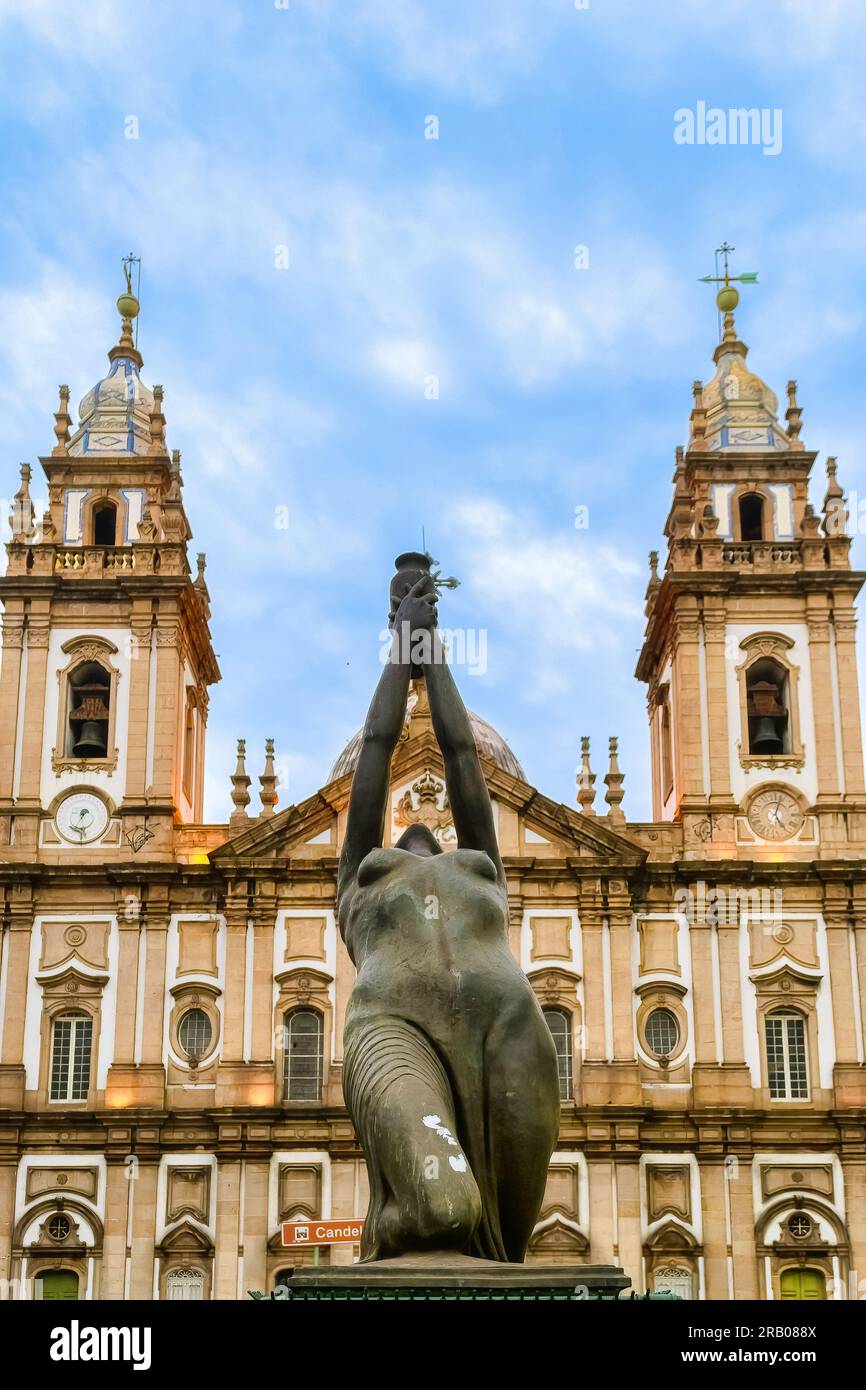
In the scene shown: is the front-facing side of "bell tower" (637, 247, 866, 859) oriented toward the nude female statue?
yes

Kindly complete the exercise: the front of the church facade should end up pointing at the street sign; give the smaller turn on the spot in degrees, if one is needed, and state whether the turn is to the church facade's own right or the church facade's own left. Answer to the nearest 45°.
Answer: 0° — it already faces it

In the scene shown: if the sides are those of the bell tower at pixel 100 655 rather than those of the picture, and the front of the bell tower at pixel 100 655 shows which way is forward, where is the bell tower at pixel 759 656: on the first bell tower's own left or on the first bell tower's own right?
on the first bell tower's own left

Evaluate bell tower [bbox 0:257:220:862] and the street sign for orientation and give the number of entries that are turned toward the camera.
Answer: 2

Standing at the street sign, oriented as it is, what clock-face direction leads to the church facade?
The church facade is roughly at 6 o'clock from the street sign.

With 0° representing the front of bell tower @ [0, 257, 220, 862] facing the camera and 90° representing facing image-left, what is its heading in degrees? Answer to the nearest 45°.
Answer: approximately 0°
